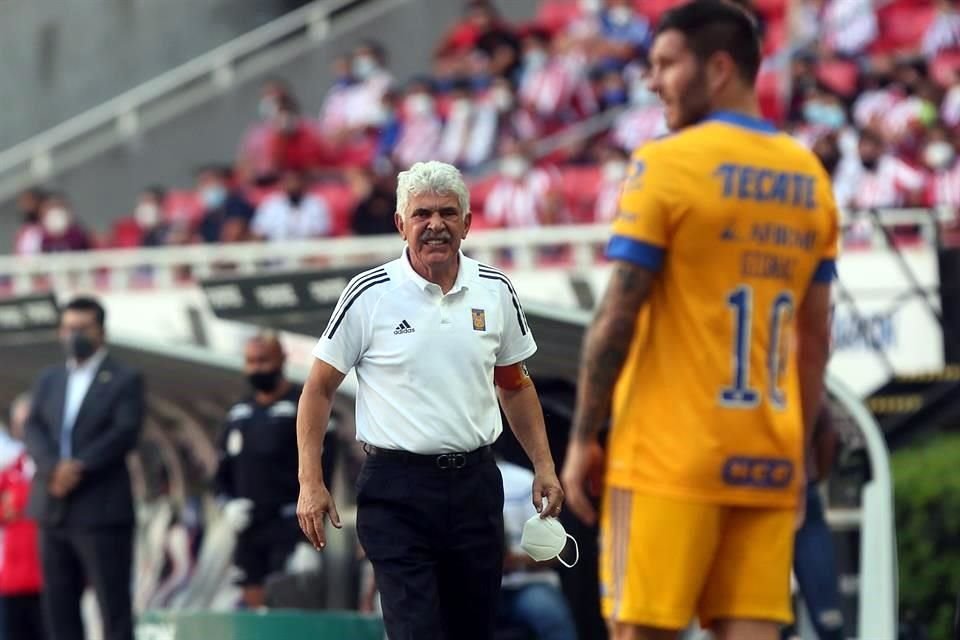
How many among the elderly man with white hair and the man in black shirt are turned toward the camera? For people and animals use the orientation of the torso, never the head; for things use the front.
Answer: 2

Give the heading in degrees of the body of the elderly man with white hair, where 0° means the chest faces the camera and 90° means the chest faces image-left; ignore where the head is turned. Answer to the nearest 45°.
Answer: approximately 0°

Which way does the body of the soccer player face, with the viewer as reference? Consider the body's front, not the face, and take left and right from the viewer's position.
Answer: facing away from the viewer and to the left of the viewer

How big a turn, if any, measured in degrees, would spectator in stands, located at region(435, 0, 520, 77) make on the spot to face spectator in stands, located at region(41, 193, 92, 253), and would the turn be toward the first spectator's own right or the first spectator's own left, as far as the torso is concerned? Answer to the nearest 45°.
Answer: approximately 90° to the first spectator's own right

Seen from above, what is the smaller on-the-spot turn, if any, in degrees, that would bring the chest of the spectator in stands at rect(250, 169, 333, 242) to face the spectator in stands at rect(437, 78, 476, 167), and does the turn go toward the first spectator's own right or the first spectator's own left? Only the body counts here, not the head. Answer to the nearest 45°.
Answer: approximately 90° to the first spectator's own left

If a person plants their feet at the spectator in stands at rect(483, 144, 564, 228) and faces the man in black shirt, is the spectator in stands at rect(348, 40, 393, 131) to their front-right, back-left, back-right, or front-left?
back-right

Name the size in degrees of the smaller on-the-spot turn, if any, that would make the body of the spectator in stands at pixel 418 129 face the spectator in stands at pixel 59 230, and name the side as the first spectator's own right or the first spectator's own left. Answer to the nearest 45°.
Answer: approximately 90° to the first spectator's own right
